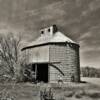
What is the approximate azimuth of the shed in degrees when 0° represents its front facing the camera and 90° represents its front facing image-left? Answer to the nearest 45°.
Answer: approximately 45°
